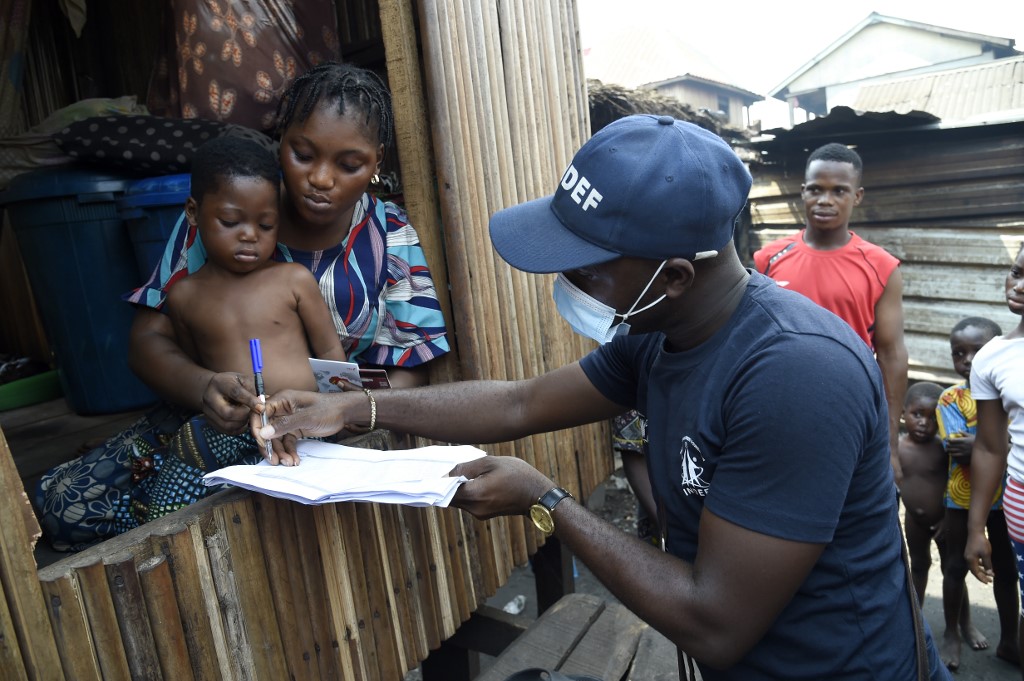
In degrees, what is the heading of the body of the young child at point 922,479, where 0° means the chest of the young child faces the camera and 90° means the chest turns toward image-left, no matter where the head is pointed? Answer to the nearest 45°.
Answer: approximately 0°

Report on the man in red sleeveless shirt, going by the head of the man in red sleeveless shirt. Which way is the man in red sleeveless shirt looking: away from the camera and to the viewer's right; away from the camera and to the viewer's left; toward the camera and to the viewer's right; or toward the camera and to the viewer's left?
toward the camera and to the viewer's left

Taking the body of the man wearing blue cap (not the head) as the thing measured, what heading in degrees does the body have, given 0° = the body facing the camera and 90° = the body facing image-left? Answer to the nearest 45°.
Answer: approximately 90°

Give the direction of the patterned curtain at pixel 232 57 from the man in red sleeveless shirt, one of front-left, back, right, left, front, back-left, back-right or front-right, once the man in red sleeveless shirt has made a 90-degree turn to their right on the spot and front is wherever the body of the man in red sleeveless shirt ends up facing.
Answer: front-left

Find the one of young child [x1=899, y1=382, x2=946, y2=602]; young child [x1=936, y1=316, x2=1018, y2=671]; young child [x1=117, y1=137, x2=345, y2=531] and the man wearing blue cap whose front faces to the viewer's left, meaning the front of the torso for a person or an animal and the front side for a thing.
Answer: the man wearing blue cap

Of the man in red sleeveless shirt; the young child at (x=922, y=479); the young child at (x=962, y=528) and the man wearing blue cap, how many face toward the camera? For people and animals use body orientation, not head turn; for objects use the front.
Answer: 3

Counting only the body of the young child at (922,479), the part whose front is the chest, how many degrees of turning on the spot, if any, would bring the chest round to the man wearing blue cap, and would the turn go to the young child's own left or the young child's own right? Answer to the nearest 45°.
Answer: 0° — they already face them

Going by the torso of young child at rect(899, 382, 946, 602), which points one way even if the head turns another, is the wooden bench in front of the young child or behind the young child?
in front

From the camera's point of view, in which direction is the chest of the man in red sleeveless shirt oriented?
toward the camera

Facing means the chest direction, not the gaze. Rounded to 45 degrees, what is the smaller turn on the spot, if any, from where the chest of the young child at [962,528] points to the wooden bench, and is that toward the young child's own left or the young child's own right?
approximately 45° to the young child's own right

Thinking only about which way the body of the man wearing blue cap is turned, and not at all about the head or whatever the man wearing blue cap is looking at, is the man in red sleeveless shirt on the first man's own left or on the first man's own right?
on the first man's own right

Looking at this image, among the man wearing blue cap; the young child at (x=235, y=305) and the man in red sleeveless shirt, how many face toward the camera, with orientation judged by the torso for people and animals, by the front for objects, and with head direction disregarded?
2

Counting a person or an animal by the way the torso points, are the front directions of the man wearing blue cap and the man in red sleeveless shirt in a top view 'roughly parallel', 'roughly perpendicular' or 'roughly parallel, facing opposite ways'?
roughly perpendicular

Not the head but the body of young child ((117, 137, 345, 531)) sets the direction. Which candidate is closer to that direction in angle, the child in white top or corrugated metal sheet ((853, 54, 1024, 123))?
the child in white top

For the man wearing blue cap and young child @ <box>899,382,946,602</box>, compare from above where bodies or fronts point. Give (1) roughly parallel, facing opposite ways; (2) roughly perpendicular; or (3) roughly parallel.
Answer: roughly perpendicular

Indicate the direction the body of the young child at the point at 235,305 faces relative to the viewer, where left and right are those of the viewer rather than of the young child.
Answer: facing the viewer

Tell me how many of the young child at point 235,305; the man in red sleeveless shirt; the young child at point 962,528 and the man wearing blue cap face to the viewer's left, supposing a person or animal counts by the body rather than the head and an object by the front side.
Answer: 1
